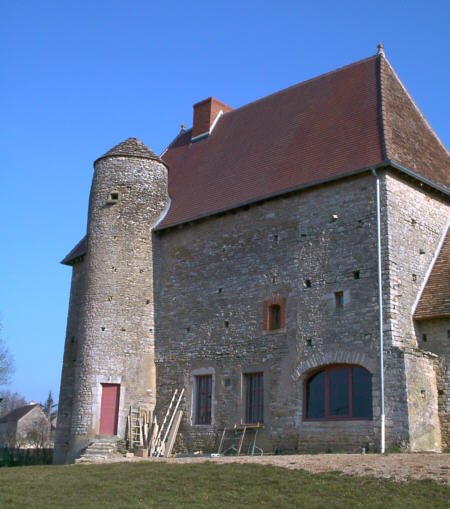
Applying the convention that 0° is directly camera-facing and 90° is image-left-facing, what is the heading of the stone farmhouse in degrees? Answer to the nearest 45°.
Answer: approximately 45°

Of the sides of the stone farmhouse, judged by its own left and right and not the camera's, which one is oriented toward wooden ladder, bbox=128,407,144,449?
right
